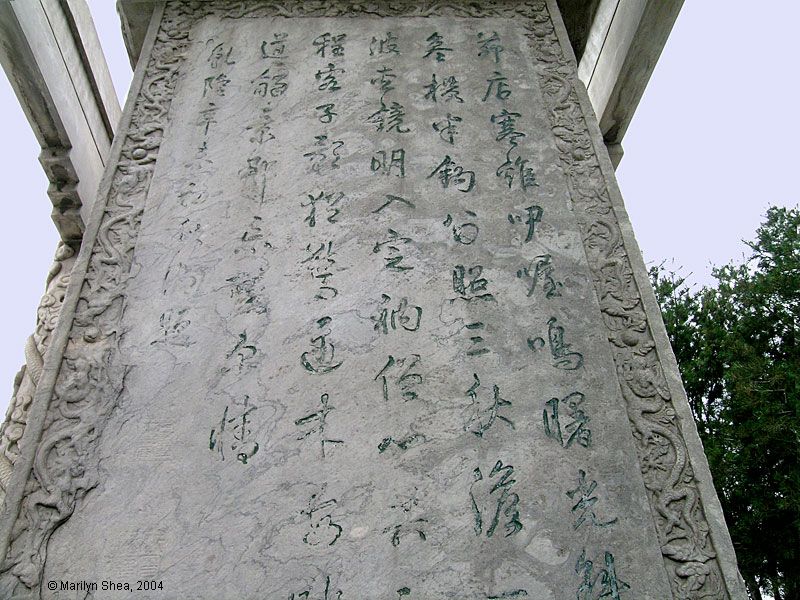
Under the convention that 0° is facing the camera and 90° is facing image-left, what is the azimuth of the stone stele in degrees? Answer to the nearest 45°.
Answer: approximately 0°

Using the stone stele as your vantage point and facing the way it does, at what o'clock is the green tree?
The green tree is roughly at 8 o'clock from the stone stele.
